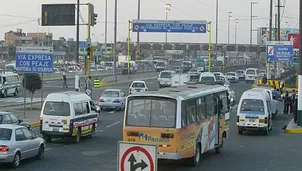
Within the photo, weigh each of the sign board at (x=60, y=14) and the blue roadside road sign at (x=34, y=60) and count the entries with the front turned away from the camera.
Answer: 0

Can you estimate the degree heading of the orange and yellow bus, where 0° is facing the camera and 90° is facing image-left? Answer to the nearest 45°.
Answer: approximately 225°

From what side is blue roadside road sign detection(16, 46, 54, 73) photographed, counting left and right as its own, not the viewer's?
front

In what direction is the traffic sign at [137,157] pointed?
toward the camera

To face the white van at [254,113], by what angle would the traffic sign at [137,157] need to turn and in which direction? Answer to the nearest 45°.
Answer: approximately 180°

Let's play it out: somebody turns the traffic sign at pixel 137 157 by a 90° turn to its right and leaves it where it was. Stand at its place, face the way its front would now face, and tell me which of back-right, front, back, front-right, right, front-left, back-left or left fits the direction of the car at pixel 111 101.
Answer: right

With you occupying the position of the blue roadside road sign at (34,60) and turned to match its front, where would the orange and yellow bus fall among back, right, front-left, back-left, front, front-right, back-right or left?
front

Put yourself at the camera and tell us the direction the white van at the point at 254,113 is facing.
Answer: facing away from the viewer
